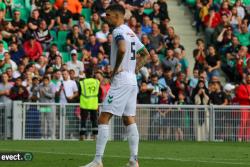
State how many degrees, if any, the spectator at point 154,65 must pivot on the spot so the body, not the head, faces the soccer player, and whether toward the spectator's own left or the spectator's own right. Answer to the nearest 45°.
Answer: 0° — they already face them

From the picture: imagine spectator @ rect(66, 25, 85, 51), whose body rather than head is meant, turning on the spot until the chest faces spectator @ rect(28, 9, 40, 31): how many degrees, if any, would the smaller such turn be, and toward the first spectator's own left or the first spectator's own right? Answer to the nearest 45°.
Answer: approximately 90° to the first spectator's own right

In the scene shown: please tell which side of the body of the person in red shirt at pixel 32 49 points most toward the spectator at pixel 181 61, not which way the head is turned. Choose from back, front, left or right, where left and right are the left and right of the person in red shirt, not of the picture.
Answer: left

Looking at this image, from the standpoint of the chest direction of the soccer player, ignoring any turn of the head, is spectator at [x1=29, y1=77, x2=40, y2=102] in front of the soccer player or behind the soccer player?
in front

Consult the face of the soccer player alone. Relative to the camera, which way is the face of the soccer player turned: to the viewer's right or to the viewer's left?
to the viewer's left

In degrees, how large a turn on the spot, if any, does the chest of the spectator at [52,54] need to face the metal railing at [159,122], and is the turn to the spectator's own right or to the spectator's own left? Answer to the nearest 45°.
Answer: approximately 45° to the spectator's own left

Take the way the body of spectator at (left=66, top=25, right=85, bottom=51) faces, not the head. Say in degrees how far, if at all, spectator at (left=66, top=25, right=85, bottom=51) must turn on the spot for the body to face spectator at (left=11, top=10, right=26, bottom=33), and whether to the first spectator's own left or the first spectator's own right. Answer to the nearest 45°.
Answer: approximately 90° to the first spectator's own right
